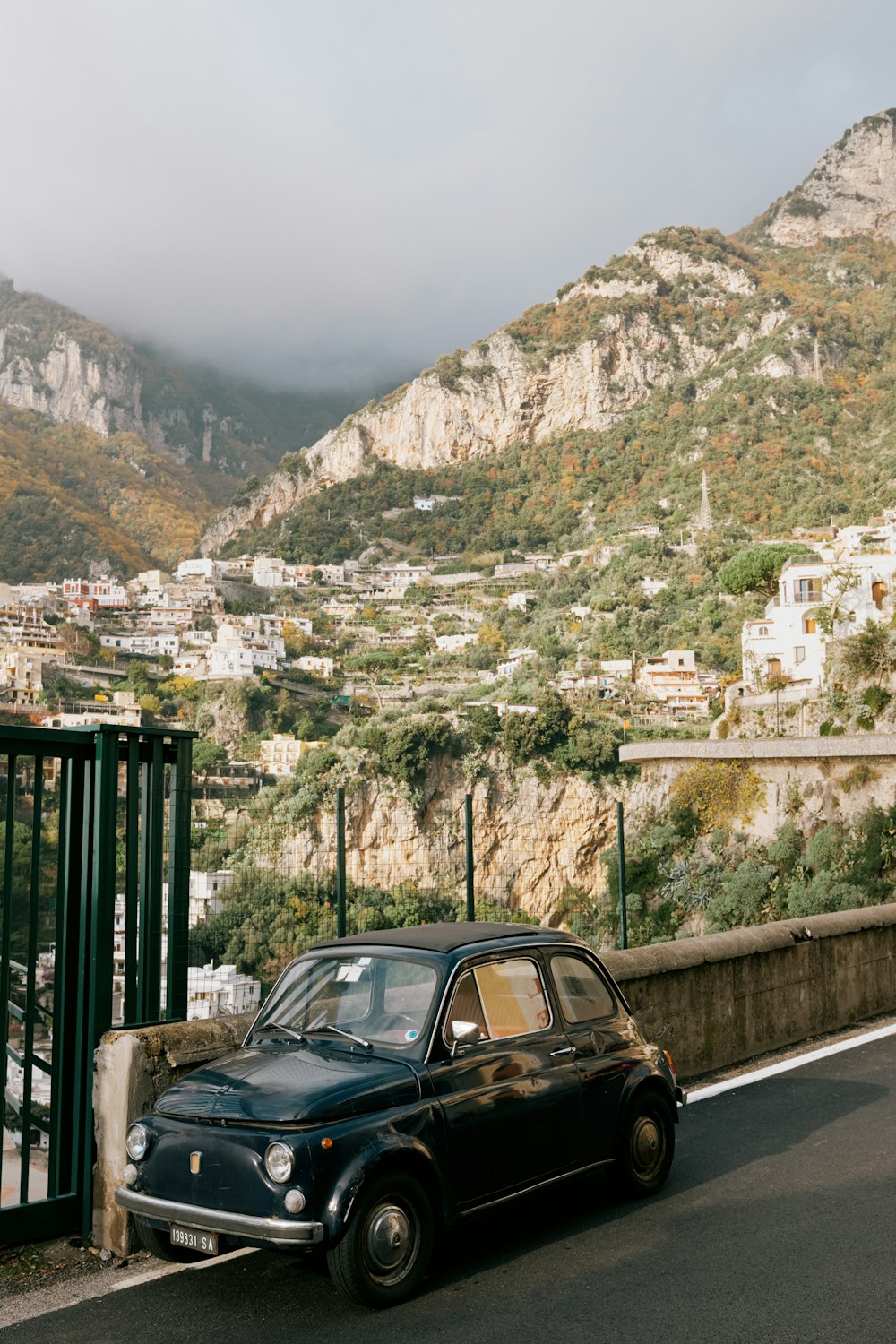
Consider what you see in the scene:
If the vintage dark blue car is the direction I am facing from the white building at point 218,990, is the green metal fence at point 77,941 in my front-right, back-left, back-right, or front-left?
front-right

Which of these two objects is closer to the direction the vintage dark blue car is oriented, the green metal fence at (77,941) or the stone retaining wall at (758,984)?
the green metal fence

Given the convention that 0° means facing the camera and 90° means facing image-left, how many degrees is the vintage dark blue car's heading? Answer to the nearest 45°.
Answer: approximately 45°

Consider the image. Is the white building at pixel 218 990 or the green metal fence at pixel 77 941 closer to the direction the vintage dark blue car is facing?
the green metal fence

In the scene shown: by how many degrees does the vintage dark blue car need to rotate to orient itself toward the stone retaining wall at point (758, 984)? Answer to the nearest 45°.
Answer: approximately 180°

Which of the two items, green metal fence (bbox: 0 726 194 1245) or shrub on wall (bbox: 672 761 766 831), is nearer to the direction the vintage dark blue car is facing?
the green metal fence

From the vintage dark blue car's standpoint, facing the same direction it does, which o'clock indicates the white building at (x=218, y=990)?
The white building is roughly at 4 o'clock from the vintage dark blue car.

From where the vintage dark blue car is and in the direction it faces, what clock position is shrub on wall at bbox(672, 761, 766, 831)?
The shrub on wall is roughly at 5 o'clock from the vintage dark blue car.

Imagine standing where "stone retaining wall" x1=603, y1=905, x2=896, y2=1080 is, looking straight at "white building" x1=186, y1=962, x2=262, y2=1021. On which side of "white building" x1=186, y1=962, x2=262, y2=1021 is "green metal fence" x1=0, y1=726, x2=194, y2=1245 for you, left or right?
left
